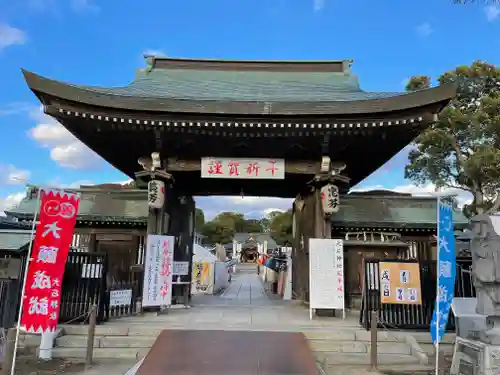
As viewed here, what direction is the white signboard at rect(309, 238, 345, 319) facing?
toward the camera

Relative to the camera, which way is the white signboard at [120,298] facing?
toward the camera

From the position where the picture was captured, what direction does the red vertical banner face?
facing the viewer

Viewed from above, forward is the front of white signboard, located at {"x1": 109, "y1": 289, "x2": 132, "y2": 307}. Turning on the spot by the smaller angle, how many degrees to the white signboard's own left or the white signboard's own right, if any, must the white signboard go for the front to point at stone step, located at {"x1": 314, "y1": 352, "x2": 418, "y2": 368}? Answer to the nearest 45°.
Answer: approximately 45° to the white signboard's own left

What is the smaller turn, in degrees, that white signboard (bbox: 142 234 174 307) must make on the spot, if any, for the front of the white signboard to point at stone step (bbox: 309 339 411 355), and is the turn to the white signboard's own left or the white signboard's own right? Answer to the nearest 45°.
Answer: approximately 45° to the white signboard's own left

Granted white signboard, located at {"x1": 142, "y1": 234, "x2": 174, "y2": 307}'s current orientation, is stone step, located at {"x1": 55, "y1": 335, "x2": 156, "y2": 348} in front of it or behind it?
in front

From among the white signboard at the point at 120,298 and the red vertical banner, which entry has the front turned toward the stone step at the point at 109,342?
the white signboard

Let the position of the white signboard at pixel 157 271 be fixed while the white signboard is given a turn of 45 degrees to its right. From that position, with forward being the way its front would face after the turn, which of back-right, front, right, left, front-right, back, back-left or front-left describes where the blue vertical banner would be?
left

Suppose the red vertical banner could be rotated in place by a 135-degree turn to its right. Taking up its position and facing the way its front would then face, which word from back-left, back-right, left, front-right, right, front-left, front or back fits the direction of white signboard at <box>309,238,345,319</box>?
back-right

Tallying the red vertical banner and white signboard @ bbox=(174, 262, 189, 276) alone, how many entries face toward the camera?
2
